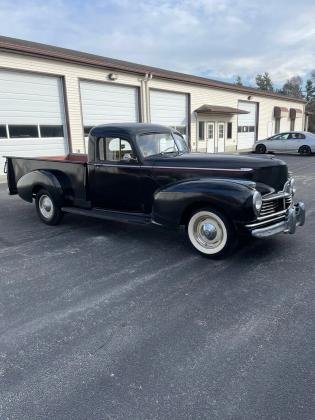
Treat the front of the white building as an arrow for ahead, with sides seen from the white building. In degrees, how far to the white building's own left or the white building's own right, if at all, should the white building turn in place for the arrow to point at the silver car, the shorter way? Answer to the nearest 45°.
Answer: approximately 90° to the white building's own left

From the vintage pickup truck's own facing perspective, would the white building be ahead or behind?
behind

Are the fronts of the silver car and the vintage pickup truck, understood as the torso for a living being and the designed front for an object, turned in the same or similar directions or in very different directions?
very different directions

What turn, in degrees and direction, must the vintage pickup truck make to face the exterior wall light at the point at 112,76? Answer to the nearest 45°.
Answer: approximately 135° to its left

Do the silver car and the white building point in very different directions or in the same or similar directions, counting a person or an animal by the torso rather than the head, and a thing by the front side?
very different directions

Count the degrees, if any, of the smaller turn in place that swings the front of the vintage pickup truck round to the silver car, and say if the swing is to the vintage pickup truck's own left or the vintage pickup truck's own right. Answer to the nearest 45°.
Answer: approximately 90° to the vintage pickup truck's own left

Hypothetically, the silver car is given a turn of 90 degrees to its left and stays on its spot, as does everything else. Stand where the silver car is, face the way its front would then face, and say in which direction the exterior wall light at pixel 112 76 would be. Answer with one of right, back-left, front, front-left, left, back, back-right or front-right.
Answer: front-right

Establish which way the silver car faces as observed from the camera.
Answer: facing to the left of the viewer

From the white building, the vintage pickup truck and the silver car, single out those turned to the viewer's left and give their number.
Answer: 1

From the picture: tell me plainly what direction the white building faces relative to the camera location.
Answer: facing the viewer and to the right of the viewer

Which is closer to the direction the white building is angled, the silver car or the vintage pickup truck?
the vintage pickup truck
